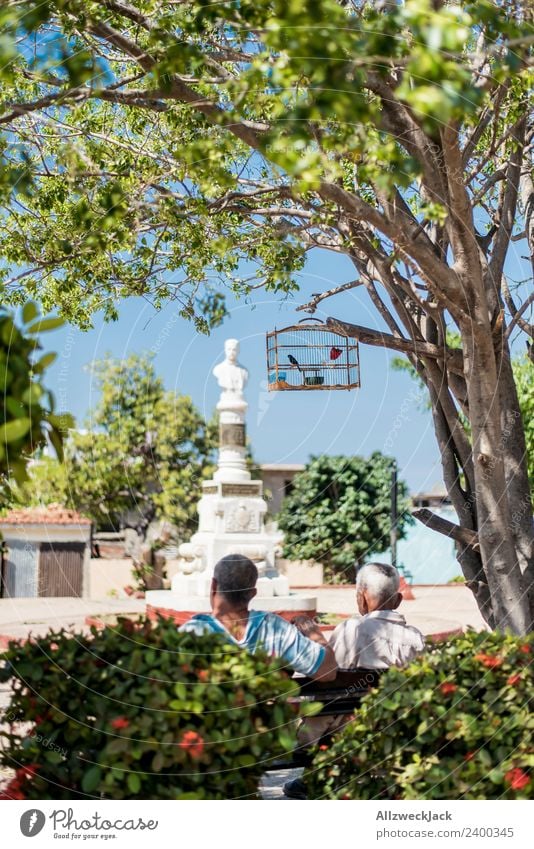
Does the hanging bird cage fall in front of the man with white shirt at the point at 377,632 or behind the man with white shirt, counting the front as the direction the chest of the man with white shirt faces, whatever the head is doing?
in front

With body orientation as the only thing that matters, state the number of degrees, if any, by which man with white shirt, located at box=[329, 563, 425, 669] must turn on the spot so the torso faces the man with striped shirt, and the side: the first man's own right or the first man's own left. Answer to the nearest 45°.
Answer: approximately 90° to the first man's own left

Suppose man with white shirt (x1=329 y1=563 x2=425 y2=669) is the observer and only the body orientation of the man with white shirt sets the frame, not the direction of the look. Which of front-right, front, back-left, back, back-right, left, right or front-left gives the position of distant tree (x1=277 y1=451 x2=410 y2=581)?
front-right

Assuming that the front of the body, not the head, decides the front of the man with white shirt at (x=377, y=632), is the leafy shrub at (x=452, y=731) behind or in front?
behind

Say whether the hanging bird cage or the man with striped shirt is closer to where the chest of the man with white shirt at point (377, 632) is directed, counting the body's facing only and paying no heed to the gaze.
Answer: the hanging bird cage

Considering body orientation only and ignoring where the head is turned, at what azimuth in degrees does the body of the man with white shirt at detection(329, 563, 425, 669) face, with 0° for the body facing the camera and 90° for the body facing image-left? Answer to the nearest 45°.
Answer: approximately 135°

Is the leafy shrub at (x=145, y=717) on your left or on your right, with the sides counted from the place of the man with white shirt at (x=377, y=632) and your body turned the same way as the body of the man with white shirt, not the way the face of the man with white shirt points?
on your left

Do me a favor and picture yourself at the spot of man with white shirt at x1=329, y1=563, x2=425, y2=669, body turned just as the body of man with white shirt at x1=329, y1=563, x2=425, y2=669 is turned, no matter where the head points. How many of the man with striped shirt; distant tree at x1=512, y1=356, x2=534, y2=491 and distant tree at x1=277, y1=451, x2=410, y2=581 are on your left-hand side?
1
